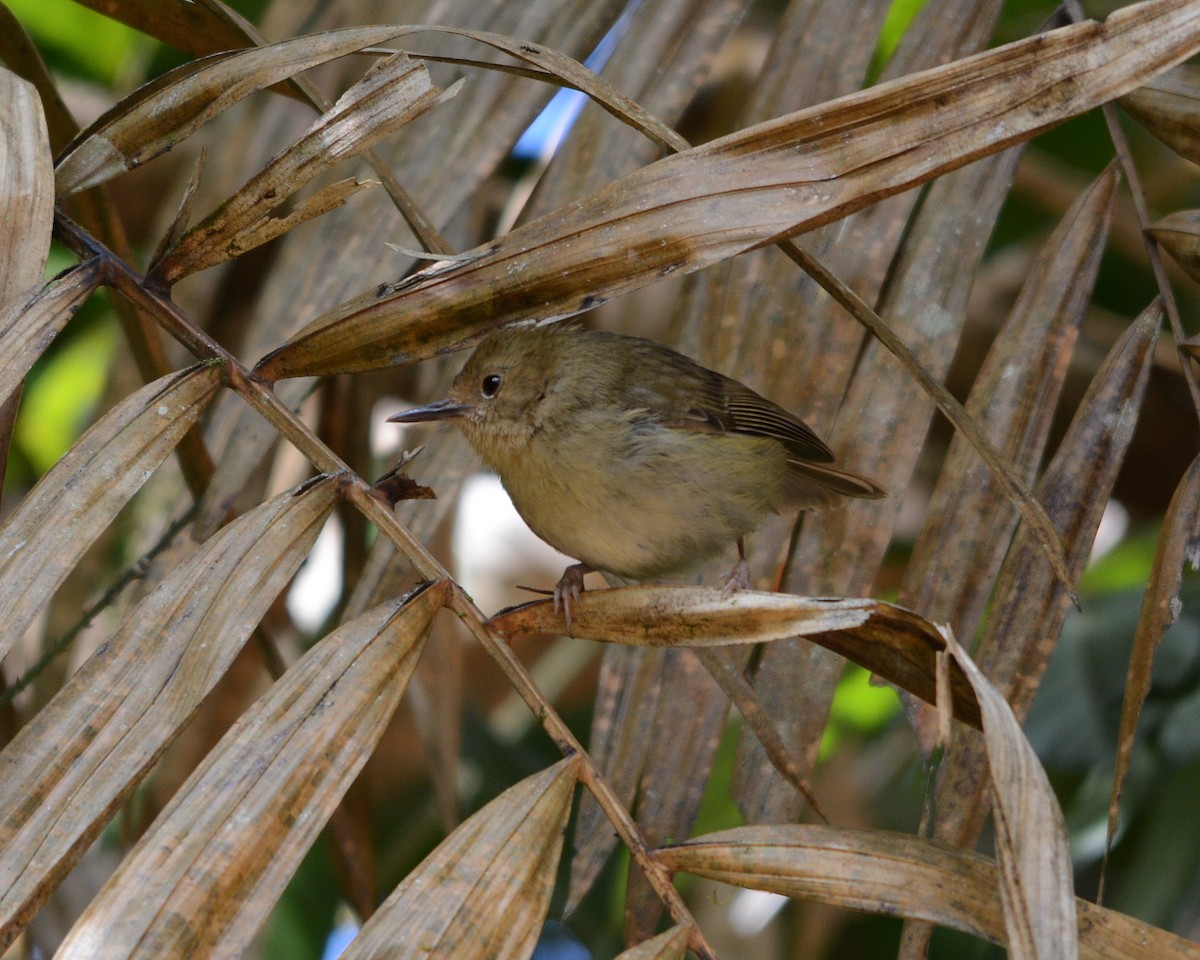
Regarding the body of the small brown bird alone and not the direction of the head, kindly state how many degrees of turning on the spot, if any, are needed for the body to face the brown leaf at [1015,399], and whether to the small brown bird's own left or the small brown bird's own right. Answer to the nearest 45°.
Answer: approximately 135° to the small brown bird's own left

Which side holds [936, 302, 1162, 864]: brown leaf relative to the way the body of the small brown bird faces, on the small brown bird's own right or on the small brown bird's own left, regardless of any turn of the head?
on the small brown bird's own right

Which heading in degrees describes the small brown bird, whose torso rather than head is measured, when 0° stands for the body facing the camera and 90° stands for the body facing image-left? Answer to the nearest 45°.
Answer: approximately 90°

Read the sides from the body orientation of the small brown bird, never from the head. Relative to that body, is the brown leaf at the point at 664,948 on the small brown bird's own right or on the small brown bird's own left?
on the small brown bird's own left
